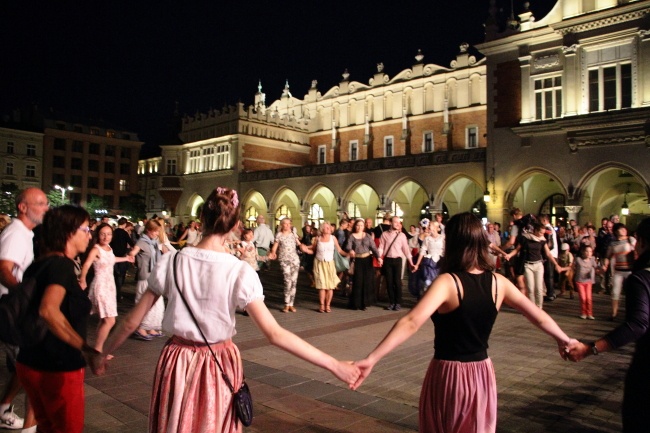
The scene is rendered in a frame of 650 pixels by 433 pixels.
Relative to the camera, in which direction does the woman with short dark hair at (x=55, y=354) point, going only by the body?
to the viewer's right

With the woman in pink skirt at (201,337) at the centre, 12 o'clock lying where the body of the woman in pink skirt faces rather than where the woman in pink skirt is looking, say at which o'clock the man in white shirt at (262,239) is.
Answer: The man in white shirt is roughly at 12 o'clock from the woman in pink skirt.

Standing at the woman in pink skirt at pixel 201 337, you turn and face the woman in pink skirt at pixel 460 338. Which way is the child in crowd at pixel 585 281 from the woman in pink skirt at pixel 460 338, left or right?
left

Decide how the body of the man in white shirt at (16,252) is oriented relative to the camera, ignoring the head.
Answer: to the viewer's right

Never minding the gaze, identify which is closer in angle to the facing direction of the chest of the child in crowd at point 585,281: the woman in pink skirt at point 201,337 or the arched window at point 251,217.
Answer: the woman in pink skirt

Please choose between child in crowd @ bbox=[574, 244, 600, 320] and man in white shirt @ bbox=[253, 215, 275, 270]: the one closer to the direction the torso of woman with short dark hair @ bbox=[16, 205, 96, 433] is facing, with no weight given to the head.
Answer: the child in crowd

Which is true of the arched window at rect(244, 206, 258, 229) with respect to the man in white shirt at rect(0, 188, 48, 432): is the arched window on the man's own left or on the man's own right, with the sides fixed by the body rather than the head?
on the man's own left

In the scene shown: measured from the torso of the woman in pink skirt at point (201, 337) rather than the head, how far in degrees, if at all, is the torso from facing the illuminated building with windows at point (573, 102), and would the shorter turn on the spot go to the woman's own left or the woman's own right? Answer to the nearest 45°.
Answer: approximately 45° to the woman's own right

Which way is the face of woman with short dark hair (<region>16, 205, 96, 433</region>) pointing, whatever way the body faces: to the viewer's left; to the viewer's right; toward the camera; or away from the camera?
to the viewer's right

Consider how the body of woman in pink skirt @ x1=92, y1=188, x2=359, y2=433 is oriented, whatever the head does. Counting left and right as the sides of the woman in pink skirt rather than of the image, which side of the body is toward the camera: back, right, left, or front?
back

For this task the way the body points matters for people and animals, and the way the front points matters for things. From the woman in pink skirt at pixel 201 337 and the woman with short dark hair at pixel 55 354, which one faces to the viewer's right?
the woman with short dark hair

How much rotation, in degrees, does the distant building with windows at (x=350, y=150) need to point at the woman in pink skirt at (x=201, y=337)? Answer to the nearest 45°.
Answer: approximately 45° to its left
